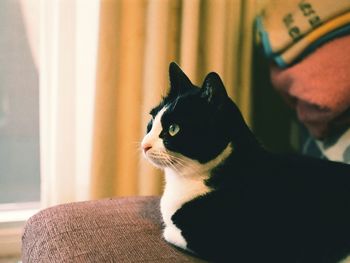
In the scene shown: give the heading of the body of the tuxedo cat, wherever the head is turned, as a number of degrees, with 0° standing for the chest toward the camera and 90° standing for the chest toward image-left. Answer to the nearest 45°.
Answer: approximately 90°

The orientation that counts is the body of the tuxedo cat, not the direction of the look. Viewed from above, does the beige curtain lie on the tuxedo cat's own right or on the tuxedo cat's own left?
on the tuxedo cat's own right
